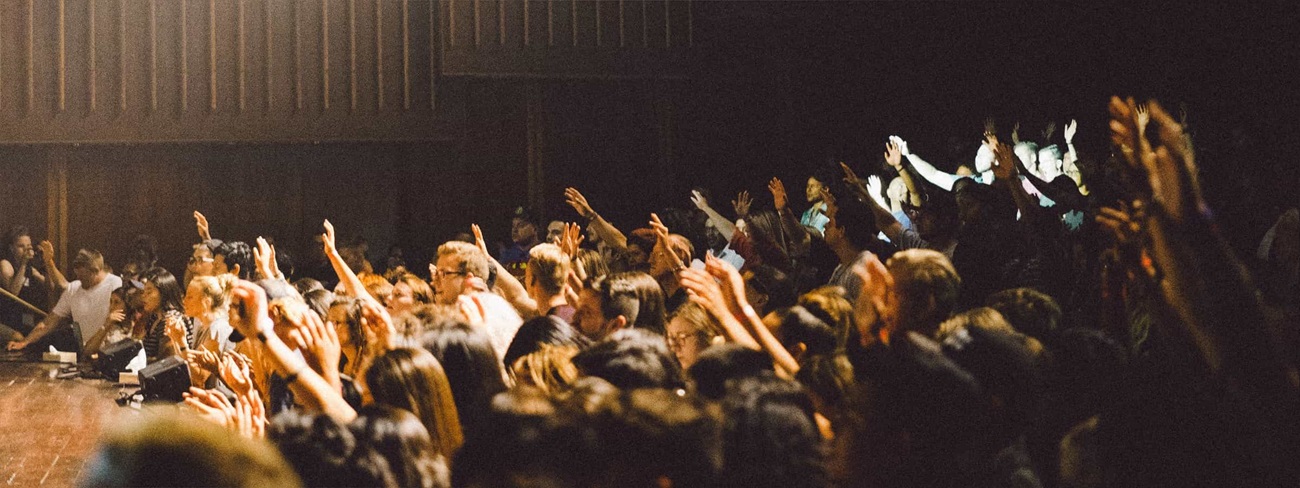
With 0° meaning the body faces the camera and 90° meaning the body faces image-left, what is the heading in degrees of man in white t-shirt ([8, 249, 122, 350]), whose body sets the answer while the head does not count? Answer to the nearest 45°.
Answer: approximately 45°
